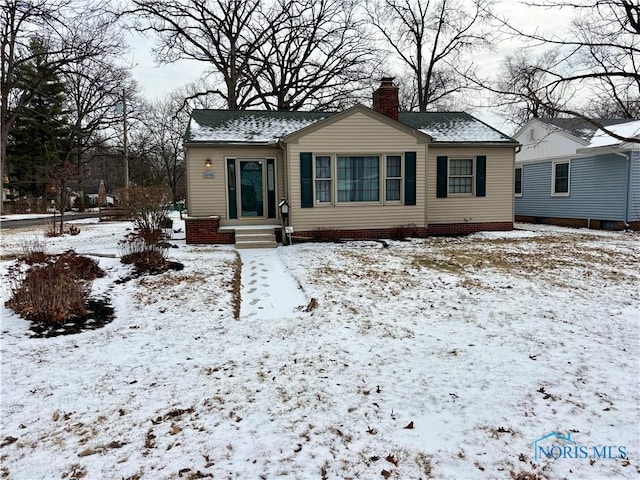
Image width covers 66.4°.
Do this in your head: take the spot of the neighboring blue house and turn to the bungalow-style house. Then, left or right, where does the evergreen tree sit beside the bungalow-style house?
right

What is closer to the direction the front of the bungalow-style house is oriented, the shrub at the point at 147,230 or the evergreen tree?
the shrub

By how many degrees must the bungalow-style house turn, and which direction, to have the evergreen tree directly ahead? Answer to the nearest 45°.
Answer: approximately 135° to its right

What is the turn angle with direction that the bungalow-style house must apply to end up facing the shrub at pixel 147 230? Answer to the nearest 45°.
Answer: approximately 45° to its right

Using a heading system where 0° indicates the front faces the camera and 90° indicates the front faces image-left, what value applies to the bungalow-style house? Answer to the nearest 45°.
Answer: approximately 0°

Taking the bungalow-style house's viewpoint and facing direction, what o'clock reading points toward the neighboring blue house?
The neighboring blue house is roughly at 8 o'clock from the bungalow-style house.
